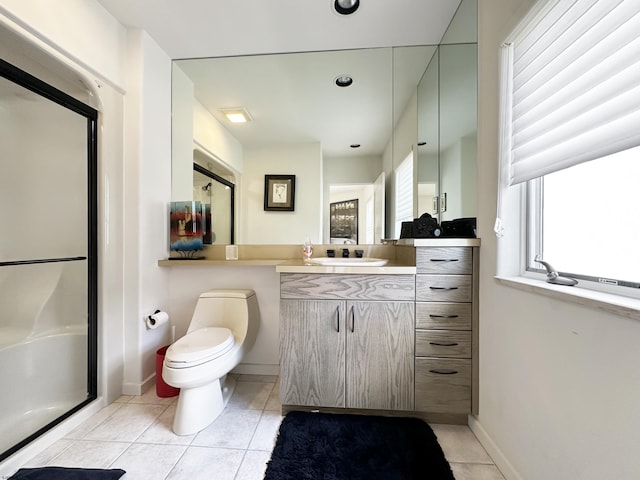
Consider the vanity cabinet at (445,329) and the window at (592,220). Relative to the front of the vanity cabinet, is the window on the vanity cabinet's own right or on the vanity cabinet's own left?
on the vanity cabinet's own left

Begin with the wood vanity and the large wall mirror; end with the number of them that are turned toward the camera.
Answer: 2

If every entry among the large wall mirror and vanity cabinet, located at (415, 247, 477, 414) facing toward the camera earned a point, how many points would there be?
2

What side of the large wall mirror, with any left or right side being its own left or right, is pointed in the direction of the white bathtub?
right

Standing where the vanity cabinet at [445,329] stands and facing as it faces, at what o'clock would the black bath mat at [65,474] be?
The black bath mat is roughly at 2 o'clock from the vanity cabinet.

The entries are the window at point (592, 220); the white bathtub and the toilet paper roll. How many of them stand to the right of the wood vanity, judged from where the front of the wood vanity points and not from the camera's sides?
2

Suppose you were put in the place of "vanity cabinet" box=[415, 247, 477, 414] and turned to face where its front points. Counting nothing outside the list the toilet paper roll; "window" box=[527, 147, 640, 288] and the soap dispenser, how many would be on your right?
2

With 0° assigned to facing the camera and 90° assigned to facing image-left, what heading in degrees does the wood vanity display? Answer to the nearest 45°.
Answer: approximately 0°
